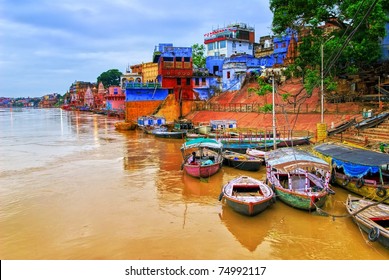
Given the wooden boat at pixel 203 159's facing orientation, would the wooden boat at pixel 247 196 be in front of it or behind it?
in front

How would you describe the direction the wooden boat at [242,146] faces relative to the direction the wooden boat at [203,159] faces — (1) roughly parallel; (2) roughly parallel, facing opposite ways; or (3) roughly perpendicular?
roughly perpendicular

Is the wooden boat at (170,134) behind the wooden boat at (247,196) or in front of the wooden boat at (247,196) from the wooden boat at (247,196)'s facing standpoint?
behind

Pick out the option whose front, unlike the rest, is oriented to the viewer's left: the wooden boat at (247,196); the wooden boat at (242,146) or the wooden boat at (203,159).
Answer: the wooden boat at (242,146)

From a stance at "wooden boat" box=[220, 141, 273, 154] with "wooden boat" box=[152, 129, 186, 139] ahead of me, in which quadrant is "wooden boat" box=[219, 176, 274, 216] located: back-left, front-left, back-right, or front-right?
back-left

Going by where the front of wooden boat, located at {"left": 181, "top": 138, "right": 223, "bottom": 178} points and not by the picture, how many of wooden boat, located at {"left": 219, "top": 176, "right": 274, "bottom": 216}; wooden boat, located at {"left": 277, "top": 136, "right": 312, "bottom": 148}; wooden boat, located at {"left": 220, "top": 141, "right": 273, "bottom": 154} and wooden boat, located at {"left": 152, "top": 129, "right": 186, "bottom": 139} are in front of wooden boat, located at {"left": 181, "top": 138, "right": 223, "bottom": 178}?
1
